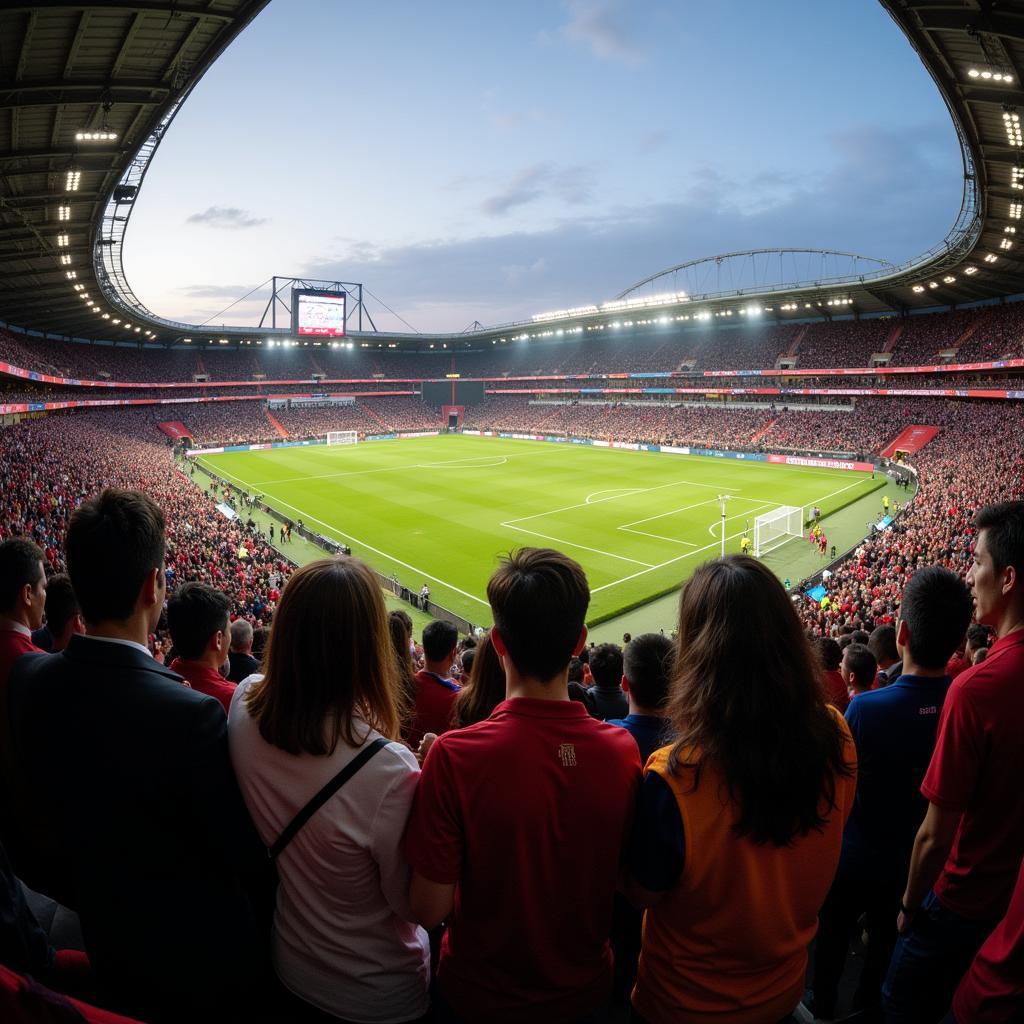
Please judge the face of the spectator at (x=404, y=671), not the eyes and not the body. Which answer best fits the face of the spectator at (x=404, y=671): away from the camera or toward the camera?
away from the camera

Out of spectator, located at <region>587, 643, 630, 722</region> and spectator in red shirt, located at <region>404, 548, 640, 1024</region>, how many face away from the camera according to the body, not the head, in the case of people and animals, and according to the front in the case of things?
2

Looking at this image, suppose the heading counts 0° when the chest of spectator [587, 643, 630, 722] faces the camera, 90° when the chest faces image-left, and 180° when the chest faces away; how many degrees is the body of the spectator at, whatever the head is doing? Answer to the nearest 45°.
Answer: approximately 180°

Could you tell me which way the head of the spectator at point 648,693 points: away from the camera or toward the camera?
away from the camera

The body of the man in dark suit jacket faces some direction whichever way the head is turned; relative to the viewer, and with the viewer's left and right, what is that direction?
facing away from the viewer and to the right of the viewer

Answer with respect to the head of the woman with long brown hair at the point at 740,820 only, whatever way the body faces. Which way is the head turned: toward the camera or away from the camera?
away from the camera

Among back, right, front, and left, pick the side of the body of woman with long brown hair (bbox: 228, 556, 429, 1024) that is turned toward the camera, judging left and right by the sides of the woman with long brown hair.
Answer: back

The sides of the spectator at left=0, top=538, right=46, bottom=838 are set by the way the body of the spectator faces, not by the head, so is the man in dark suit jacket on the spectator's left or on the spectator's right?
on the spectator's right

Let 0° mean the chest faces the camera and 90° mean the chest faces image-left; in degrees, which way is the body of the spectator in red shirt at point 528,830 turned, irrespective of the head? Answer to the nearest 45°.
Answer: approximately 180°
